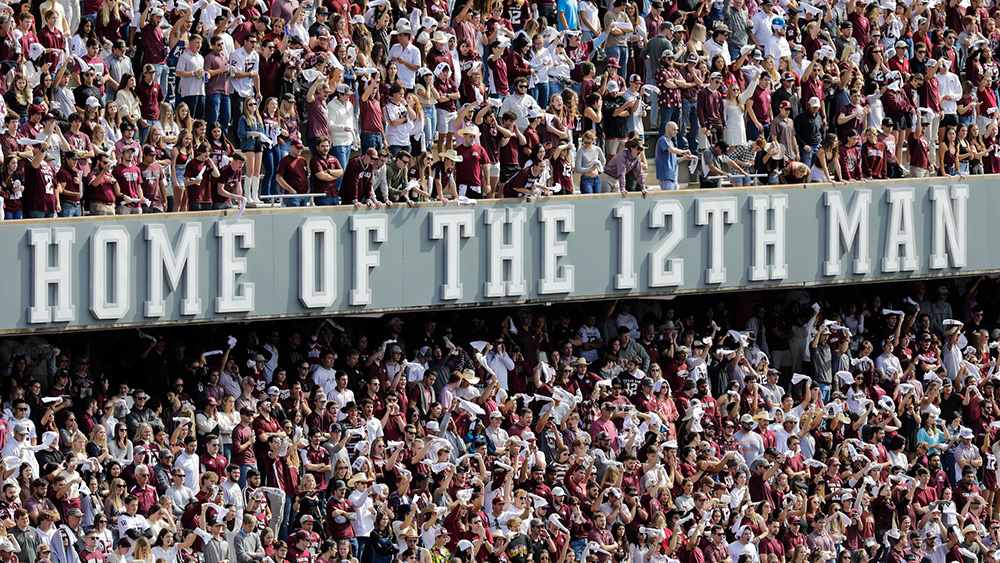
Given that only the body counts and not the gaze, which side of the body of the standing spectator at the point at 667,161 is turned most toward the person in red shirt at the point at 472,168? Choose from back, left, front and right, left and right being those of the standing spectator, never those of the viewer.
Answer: right

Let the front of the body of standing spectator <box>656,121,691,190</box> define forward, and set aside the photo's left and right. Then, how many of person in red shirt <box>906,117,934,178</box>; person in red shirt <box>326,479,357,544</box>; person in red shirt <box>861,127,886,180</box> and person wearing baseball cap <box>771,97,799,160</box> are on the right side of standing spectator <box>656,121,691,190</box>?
1

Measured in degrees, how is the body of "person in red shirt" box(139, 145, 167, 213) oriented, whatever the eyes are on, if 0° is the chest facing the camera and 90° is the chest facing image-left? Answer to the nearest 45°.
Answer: approximately 0°

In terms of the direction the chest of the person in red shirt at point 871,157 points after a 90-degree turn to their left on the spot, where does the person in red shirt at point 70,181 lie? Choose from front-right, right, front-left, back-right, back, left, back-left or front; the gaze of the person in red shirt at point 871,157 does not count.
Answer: back-right

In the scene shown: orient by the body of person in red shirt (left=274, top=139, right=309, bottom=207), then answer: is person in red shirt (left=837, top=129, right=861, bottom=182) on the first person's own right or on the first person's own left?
on the first person's own left

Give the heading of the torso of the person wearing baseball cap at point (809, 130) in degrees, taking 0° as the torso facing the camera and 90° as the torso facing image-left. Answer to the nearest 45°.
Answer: approximately 315°

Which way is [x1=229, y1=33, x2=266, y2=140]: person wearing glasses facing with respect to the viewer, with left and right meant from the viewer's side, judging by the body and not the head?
facing the viewer and to the right of the viewer

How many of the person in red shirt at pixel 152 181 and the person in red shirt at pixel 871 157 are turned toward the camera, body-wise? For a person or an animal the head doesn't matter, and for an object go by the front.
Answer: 2
